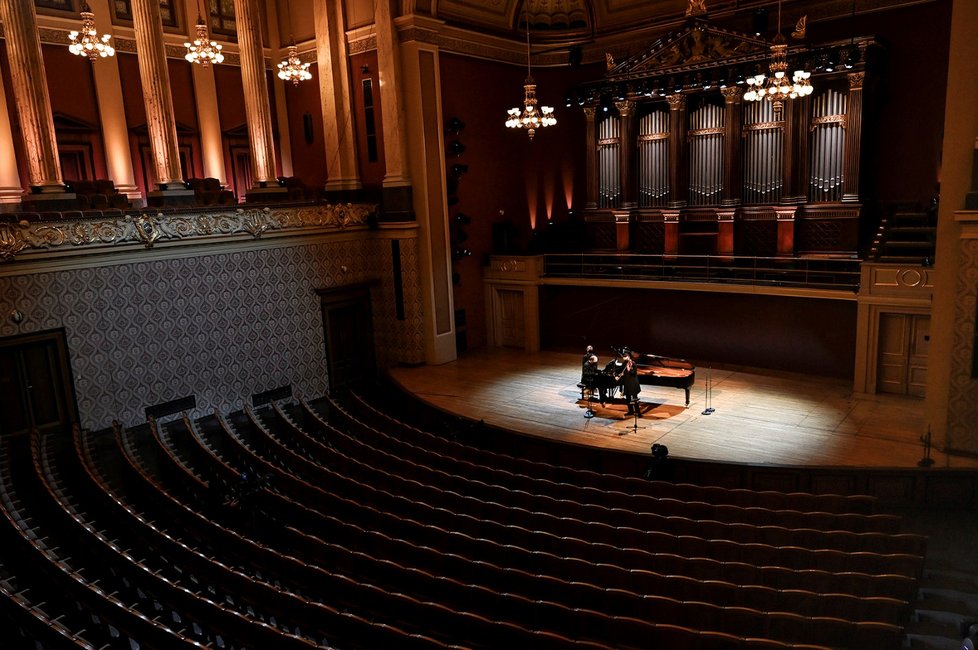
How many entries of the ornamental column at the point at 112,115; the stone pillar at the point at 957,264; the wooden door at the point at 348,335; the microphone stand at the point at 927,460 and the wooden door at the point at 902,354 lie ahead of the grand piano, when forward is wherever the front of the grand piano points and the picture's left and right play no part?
2

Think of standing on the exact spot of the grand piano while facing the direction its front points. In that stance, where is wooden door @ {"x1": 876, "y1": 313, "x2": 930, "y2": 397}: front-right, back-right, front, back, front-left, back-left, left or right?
back

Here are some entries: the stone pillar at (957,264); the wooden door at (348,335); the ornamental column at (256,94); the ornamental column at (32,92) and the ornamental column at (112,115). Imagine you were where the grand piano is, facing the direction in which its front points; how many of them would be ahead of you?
4

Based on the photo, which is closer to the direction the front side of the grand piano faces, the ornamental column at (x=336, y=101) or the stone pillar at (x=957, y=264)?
the ornamental column

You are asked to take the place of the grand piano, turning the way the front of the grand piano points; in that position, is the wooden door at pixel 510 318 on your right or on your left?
on your right

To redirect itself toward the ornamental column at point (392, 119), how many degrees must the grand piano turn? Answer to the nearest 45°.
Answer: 0° — it already faces it

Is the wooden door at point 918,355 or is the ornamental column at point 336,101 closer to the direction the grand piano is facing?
the ornamental column

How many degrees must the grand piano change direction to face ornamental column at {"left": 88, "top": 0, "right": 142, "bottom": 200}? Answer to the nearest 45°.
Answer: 0° — it already faces it

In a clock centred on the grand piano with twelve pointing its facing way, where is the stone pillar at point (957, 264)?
The stone pillar is roughly at 7 o'clock from the grand piano.

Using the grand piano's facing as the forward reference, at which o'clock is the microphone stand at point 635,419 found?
The microphone stand is roughly at 10 o'clock from the grand piano.

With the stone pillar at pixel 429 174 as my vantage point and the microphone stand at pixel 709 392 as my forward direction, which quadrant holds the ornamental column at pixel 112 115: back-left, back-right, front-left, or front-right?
back-right

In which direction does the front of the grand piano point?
to the viewer's left
